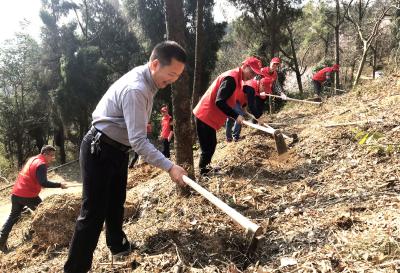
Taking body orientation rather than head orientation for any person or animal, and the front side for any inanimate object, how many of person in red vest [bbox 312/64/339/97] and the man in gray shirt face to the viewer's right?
2

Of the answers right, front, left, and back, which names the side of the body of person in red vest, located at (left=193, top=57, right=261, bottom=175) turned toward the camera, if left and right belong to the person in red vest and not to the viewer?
right

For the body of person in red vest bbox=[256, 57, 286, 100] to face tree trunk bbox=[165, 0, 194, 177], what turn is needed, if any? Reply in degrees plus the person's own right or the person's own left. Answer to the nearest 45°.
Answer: approximately 45° to the person's own right

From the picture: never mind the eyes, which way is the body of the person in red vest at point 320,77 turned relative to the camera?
to the viewer's right

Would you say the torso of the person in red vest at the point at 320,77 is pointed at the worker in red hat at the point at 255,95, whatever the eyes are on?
no

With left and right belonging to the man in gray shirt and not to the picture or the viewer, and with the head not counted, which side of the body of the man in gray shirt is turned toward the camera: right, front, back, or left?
right

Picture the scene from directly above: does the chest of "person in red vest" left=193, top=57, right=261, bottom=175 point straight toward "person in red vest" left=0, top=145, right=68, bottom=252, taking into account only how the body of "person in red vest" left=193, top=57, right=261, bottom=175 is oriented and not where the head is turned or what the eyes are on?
no

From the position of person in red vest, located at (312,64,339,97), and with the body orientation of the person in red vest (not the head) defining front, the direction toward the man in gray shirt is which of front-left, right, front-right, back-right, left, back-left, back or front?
right

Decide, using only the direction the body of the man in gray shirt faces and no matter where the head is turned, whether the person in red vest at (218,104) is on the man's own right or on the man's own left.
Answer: on the man's own left

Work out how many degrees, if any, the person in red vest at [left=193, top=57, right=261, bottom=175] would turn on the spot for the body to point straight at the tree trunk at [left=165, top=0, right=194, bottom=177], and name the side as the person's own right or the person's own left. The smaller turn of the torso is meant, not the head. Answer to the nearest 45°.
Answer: approximately 135° to the person's own right

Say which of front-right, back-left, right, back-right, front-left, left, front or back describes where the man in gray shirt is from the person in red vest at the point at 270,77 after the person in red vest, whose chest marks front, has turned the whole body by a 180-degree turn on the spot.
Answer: back-left
